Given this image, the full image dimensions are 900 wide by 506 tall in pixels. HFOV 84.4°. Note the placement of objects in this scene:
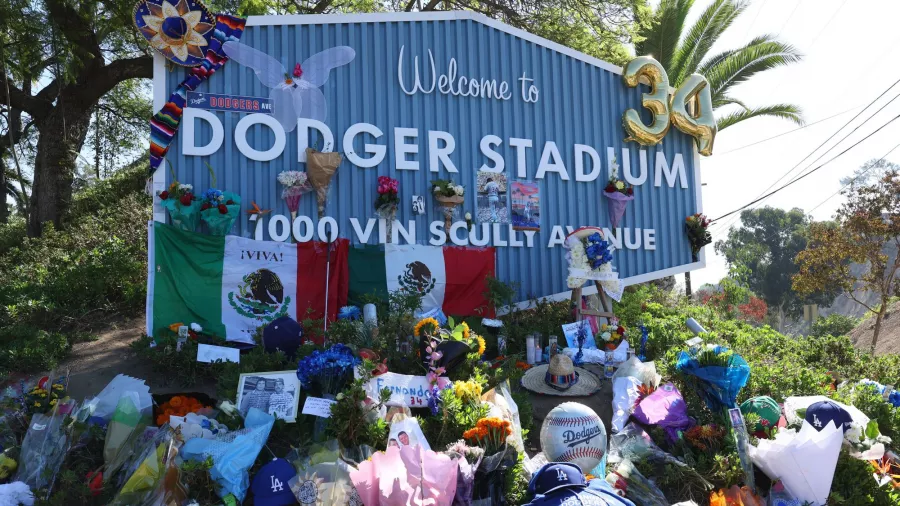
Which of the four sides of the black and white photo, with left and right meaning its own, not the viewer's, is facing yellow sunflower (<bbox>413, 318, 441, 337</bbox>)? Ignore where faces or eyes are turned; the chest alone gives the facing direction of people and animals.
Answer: left

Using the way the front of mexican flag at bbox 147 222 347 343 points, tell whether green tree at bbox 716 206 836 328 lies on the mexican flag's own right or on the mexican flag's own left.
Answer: on the mexican flag's own left

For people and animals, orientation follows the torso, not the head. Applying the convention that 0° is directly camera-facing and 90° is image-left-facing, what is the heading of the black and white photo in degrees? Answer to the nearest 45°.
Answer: approximately 0°

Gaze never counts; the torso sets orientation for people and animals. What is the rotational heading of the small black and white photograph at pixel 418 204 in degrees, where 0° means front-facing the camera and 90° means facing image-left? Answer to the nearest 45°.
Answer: approximately 0°

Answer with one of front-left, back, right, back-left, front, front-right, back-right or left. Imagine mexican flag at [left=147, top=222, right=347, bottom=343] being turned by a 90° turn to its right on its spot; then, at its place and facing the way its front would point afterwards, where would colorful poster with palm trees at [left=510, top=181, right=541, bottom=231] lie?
back

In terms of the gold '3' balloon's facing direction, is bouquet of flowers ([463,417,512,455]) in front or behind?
in front

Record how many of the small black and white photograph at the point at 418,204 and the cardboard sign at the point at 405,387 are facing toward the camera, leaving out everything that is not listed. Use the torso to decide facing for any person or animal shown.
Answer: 2

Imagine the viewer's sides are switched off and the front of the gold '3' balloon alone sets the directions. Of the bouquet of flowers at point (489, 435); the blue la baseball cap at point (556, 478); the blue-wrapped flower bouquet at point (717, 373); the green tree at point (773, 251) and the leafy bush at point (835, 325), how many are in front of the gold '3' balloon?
3
